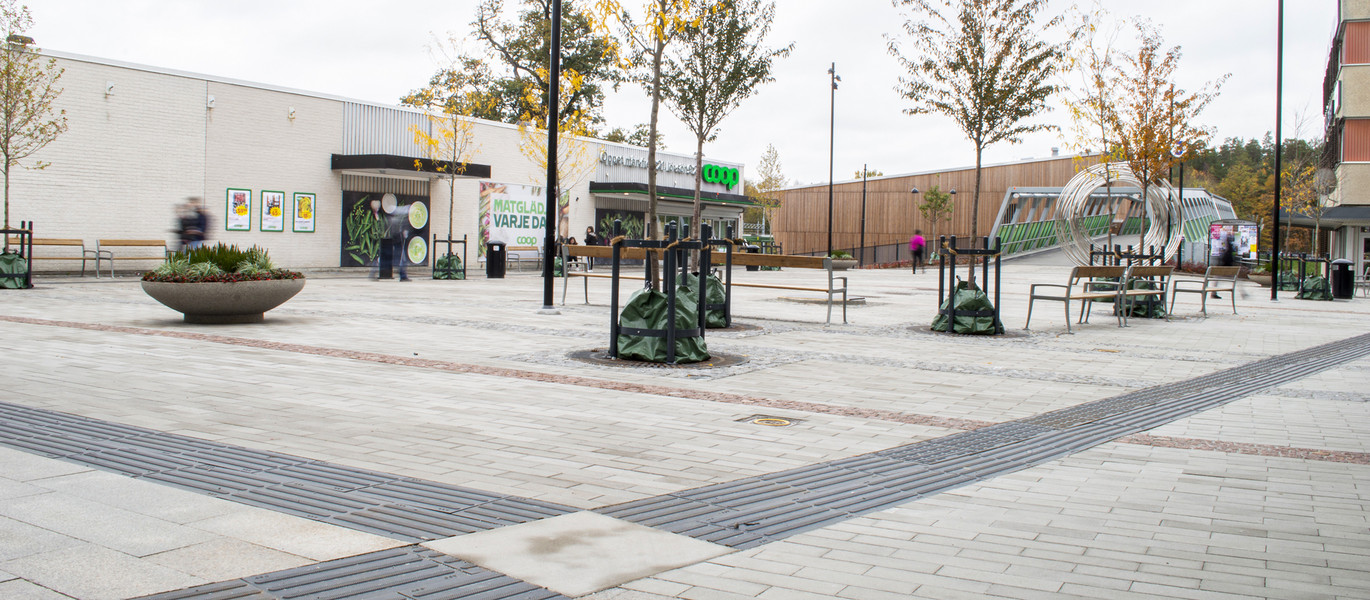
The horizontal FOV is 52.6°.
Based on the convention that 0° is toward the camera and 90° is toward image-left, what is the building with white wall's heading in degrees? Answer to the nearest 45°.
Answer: approximately 315°

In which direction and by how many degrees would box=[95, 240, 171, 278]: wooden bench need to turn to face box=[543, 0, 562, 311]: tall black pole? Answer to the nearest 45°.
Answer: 0° — it already faces it

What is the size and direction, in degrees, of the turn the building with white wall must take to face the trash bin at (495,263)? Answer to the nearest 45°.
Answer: approximately 45° to its left

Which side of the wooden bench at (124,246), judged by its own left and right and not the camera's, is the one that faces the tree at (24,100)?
right

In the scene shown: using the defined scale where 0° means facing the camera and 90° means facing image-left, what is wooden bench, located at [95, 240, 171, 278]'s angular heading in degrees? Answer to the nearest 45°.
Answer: approximately 315°

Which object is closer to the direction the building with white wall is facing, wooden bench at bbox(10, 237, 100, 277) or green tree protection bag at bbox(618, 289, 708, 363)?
the green tree protection bag
